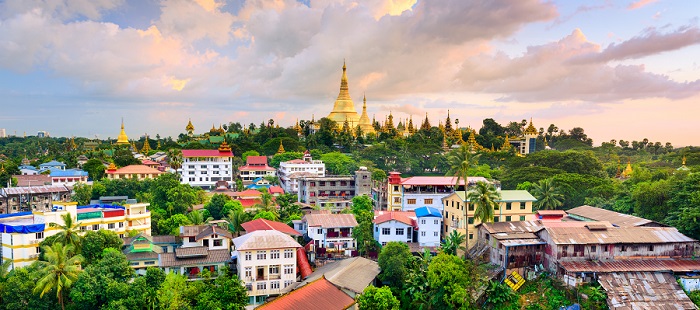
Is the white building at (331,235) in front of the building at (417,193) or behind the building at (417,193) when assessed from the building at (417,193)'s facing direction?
in front

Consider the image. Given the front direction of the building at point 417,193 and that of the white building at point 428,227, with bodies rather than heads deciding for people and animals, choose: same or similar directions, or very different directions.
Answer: same or similar directions

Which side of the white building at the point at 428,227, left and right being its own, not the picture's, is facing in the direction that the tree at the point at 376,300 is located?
front

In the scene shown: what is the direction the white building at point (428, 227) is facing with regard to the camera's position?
facing the viewer

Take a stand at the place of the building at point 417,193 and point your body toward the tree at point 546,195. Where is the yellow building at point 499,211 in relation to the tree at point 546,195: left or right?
right

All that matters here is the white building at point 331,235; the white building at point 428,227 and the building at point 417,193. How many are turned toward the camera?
3

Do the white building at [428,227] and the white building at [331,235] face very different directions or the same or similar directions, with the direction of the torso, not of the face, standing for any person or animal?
same or similar directions

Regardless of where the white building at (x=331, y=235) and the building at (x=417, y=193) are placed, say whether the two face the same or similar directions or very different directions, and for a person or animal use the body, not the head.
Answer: same or similar directions

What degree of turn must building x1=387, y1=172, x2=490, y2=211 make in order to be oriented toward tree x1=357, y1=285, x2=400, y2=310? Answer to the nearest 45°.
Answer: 0° — it already faces it

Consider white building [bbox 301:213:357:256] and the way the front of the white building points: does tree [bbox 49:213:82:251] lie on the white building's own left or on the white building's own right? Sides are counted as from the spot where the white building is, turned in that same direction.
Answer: on the white building's own right

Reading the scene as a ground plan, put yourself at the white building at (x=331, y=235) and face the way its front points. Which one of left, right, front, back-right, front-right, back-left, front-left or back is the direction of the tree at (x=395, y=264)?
front-left

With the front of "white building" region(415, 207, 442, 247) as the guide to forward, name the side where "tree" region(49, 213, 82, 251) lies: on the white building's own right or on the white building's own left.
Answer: on the white building's own right

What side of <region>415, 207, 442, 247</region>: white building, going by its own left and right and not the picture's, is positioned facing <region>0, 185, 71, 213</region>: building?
right

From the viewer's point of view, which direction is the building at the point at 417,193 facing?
toward the camera

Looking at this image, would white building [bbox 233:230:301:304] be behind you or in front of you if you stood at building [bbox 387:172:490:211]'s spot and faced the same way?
in front
